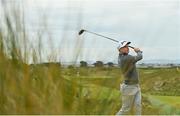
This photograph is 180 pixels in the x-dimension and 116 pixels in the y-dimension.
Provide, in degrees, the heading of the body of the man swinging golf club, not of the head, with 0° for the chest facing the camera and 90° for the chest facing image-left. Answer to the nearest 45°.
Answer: approximately 270°
